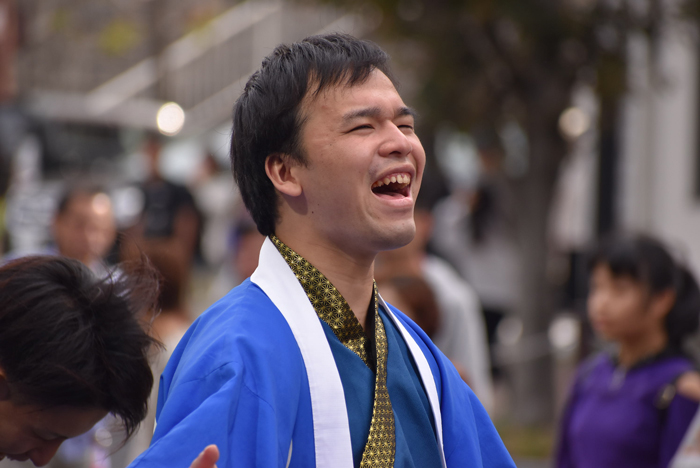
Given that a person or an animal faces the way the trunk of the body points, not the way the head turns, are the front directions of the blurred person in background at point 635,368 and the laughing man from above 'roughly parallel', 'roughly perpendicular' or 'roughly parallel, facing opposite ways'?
roughly perpendicular

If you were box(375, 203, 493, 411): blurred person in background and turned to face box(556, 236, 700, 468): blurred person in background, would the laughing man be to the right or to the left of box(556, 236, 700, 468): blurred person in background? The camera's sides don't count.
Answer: right

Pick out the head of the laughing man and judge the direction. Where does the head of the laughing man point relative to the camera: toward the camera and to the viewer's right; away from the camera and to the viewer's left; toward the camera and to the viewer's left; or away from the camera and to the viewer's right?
toward the camera and to the viewer's right

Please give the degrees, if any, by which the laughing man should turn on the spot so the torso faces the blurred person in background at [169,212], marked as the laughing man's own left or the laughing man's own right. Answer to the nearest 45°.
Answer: approximately 135° to the laughing man's own left

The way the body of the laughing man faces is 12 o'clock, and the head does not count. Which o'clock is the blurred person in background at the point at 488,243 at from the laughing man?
The blurred person in background is roughly at 8 o'clock from the laughing man.

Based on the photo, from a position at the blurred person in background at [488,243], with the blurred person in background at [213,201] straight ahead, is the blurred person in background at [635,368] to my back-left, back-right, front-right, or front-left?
back-left

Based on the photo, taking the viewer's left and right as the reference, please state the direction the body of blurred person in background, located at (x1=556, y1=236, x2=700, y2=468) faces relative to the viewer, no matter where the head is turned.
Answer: facing the viewer and to the left of the viewer

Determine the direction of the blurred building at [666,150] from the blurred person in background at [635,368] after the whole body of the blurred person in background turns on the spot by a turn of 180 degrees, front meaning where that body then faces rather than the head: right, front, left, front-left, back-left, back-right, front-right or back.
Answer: front-left

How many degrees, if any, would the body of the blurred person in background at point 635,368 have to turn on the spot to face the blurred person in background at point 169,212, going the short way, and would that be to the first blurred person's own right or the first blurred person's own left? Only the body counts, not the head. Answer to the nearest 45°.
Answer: approximately 90° to the first blurred person's own right

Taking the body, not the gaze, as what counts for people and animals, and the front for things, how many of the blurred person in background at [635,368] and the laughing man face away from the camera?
0

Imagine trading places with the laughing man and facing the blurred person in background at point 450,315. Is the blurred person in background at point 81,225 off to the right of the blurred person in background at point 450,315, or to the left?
left

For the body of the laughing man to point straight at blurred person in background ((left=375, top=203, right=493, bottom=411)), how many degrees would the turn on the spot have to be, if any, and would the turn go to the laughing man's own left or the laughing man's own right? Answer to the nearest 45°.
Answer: approximately 135° to the laughing man's own left

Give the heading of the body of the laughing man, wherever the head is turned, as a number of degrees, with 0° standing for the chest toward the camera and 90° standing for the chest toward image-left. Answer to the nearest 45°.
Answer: approximately 315°
